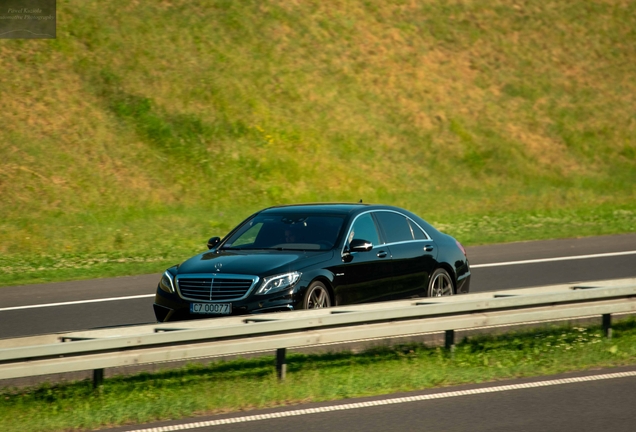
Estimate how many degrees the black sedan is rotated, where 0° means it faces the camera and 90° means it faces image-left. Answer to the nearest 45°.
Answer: approximately 45°
